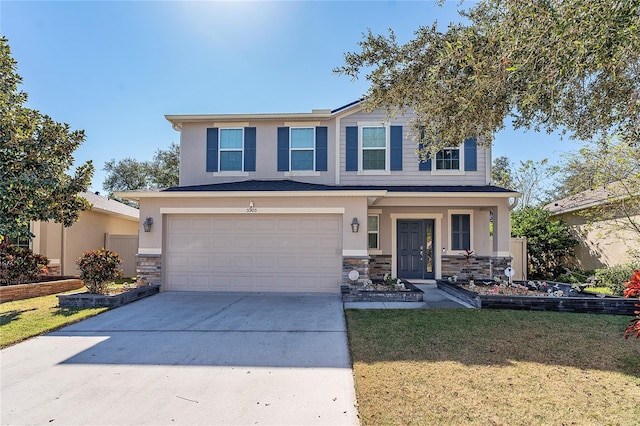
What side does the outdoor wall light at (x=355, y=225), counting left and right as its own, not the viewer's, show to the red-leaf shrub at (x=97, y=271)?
right

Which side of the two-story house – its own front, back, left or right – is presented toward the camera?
front

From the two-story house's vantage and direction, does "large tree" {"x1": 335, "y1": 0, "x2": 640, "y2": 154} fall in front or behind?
in front

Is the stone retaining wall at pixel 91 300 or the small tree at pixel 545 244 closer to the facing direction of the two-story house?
the stone retaining wall

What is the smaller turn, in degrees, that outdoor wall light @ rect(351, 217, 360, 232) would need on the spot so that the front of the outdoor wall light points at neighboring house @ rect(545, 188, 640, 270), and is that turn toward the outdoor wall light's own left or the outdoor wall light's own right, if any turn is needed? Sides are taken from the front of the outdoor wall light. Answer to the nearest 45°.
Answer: approximately 135° to the outdoor wall light's own left

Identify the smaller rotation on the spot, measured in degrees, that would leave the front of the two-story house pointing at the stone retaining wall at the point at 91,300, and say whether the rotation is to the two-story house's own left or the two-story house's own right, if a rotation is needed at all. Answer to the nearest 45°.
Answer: approximately 45° to the two-story house's own right

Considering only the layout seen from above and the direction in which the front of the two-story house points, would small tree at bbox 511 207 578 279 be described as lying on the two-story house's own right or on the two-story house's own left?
on the two-story house's own left

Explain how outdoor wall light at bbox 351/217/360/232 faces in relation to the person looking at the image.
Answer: facing the viewer

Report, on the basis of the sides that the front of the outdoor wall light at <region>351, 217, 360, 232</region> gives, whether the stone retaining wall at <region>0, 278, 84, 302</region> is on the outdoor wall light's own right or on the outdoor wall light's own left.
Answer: on the outdoor wall light's own right

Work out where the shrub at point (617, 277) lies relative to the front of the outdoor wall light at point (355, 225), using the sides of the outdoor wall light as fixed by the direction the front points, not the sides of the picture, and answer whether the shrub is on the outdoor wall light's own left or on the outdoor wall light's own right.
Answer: on the outdoor wall light's own left

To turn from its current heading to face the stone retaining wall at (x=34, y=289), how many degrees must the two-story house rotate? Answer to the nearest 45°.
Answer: approximately 90° to its right
